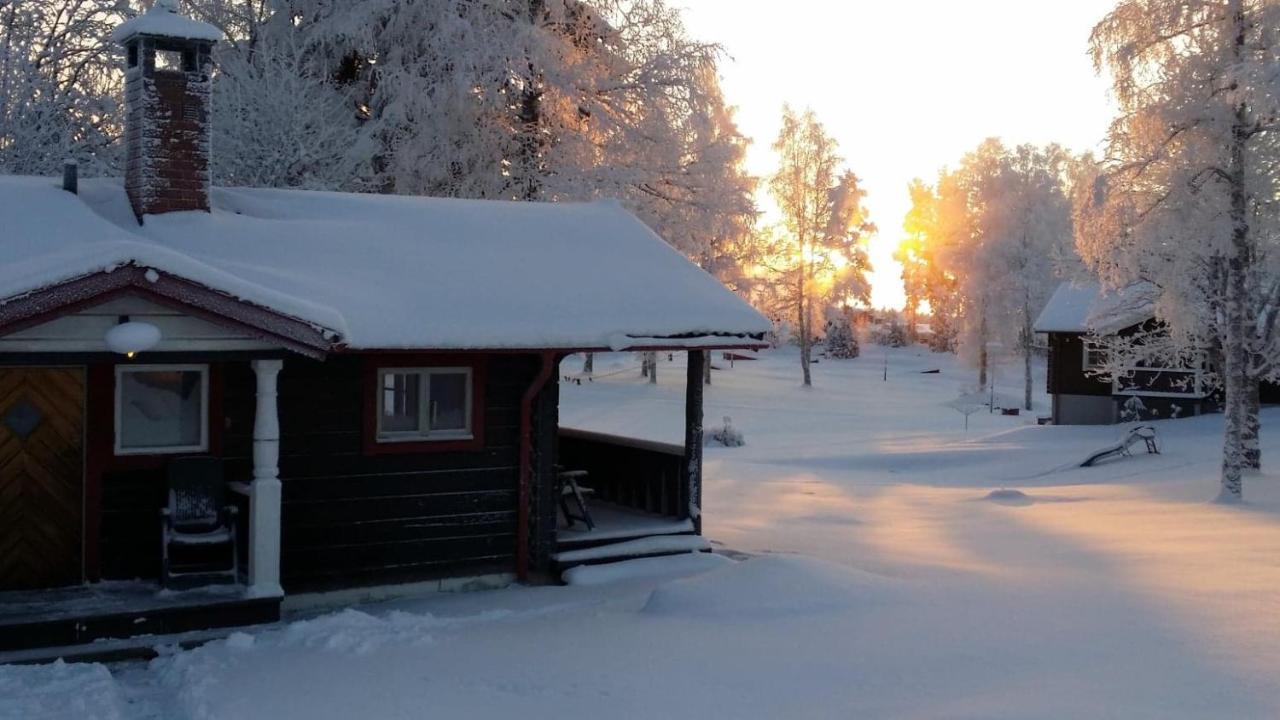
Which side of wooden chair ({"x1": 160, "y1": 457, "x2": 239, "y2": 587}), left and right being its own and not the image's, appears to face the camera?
front

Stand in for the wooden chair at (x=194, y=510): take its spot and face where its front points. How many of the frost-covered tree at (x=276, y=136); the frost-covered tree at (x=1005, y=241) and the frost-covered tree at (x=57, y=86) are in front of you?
0

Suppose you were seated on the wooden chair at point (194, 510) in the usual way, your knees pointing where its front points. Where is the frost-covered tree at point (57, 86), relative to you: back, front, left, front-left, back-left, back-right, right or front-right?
back

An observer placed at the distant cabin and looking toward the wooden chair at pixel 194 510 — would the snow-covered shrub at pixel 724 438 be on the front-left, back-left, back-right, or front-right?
front-right

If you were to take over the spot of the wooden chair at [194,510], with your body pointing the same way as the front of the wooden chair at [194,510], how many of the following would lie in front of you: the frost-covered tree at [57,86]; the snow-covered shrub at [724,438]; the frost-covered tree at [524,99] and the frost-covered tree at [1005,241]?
0

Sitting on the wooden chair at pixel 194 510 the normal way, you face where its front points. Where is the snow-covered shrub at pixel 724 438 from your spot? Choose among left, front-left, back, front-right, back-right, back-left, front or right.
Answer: back-left

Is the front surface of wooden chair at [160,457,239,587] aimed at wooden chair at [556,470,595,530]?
no

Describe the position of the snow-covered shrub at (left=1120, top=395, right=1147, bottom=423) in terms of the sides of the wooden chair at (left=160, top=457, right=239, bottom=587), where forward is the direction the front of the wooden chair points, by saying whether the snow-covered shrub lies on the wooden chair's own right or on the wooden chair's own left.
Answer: on the wooden chair's own left

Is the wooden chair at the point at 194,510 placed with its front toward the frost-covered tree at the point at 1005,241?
no

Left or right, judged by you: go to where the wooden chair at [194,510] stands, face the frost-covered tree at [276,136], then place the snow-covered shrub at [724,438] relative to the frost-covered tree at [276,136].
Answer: right

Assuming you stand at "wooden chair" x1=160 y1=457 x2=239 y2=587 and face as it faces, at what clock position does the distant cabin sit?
The distant cabin is roughly at 8 o'clock from the wooden chair.

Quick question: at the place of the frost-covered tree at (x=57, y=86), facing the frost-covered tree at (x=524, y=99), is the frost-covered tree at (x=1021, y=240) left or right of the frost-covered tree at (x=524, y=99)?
left

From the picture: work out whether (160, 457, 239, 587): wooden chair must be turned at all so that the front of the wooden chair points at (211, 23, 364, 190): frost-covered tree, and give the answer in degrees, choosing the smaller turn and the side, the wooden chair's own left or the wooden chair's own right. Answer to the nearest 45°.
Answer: approximately 180°

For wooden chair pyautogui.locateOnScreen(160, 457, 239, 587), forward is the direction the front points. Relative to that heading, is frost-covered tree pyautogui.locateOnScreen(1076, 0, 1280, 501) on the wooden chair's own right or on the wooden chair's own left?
on the wooden chair's own left

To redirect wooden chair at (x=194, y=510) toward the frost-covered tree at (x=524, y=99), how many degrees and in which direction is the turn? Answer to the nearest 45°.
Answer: approximately 135° to its left

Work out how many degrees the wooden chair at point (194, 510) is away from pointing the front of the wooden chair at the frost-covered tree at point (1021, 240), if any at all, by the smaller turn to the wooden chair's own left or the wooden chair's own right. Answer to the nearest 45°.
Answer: approximately 135° to the wooden chair's own left
